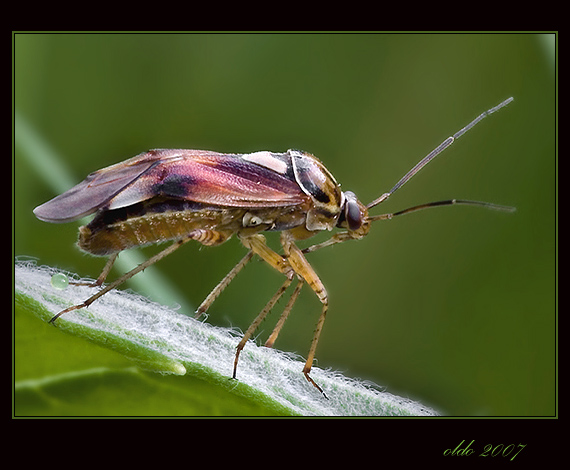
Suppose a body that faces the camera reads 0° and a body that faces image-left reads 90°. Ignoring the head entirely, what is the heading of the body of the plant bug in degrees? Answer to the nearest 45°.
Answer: approximately 270°
